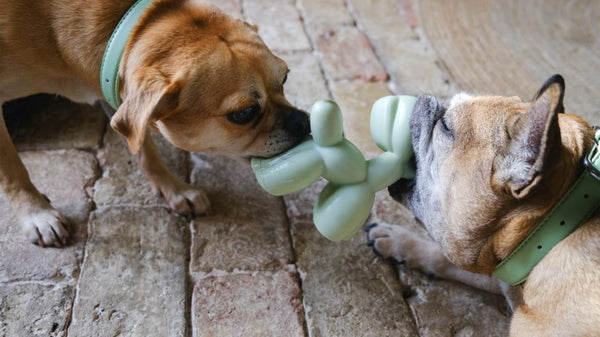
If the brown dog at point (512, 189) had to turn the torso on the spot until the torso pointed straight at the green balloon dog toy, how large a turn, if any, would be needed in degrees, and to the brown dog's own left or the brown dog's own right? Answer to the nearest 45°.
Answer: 0° — it already faces it

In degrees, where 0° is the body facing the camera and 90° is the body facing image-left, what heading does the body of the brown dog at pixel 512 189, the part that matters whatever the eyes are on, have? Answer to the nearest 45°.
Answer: approximately 90°

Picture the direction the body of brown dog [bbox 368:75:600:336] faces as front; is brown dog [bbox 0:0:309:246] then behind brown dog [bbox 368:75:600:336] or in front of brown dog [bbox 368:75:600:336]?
in front
